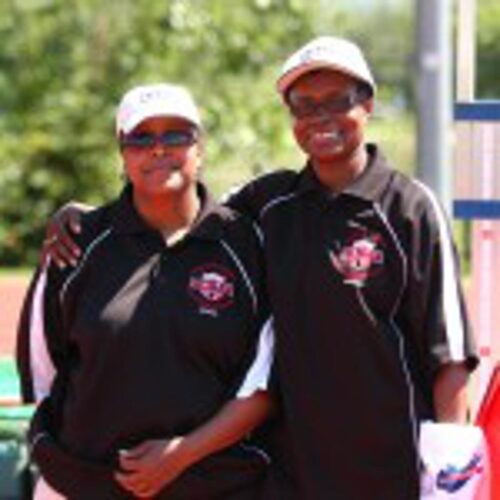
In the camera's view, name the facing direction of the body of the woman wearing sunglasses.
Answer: toward the camera

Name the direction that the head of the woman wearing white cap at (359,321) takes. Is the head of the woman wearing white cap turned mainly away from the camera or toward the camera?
toward the camera

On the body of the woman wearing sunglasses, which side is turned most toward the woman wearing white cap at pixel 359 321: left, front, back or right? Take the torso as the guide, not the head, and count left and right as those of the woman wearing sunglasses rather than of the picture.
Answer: left

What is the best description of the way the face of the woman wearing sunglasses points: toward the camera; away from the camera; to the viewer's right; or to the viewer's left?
toward the camera
